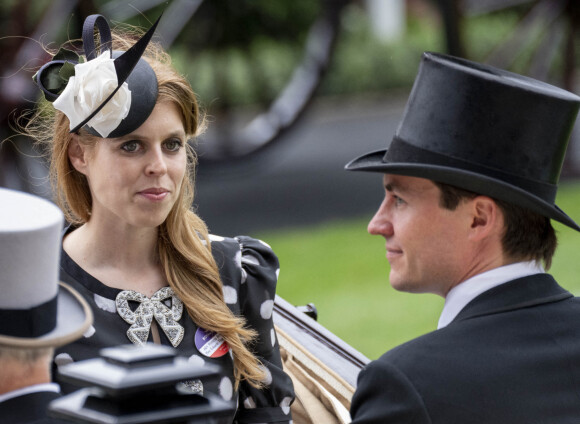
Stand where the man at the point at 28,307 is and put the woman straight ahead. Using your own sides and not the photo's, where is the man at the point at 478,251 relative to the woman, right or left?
right

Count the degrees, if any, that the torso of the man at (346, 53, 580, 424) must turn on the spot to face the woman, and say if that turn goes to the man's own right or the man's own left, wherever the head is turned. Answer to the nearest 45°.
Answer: approximately 45° to the man's own left

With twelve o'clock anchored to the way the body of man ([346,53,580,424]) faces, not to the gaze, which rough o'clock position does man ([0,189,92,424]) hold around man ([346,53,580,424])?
man ([0,189,92,424]) is roughly at 9 o'clock from man ([346,53,580,424]).

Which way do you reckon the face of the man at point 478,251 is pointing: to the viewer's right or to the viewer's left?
to the viewer's left

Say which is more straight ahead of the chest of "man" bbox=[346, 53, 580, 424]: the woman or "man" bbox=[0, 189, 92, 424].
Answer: the woman

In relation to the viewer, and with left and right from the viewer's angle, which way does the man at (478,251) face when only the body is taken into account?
facing away from the viewer and to the left of the viewer
